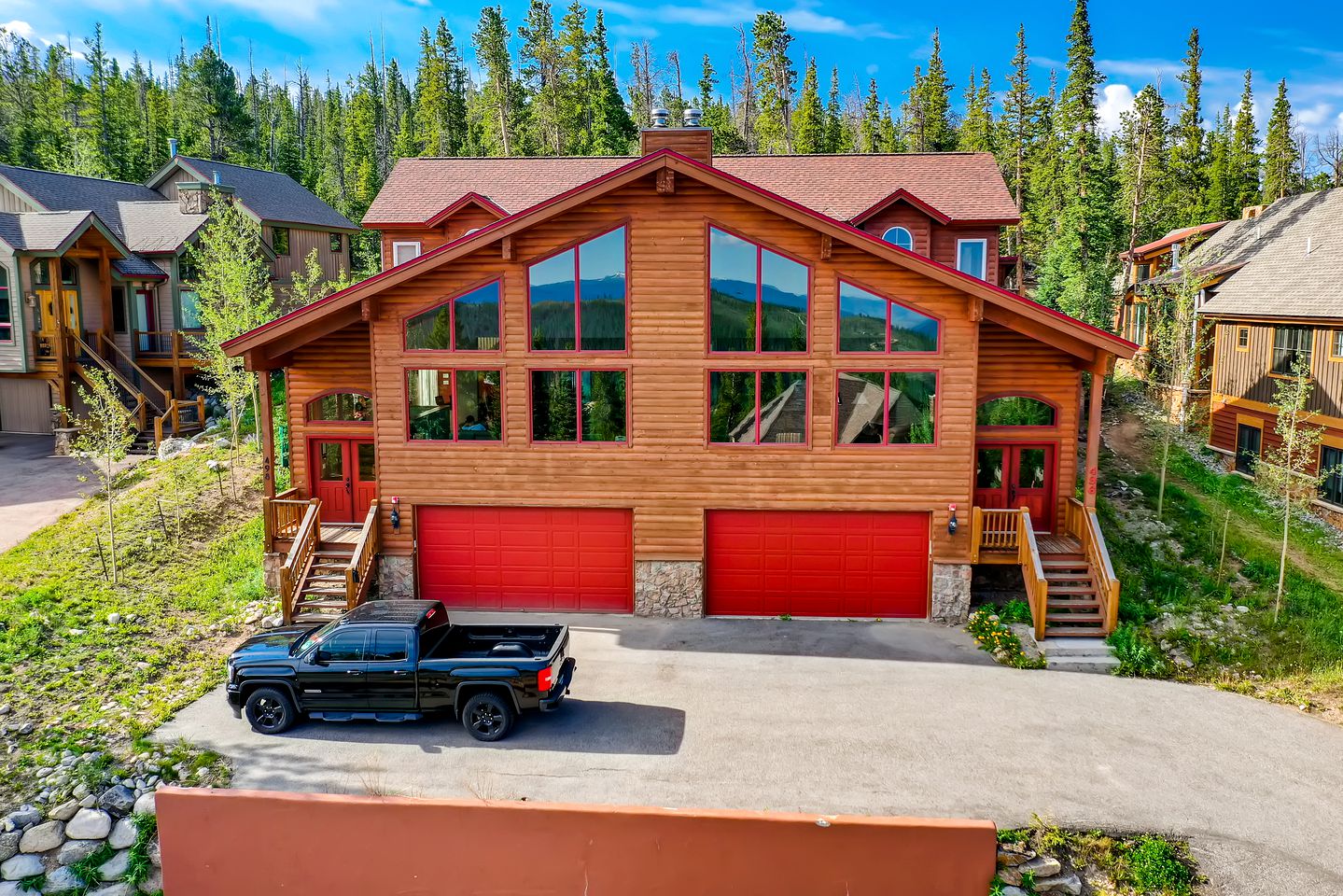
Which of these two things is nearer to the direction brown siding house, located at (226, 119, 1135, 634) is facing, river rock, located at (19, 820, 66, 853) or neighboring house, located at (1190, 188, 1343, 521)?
the river rock

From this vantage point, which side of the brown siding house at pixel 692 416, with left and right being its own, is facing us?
front

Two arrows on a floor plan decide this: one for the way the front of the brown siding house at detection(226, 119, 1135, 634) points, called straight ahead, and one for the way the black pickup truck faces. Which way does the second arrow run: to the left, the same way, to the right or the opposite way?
to the right

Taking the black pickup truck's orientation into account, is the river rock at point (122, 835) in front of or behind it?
in front

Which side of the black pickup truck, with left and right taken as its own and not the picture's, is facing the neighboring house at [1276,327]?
back

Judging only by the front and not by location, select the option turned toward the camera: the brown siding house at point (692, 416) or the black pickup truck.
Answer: the brown siding house

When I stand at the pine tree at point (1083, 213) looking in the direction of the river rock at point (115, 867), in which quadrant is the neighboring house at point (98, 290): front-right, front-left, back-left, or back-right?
front-right

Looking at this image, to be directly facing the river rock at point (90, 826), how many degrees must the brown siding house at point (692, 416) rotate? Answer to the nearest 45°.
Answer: approximately 45° to its right

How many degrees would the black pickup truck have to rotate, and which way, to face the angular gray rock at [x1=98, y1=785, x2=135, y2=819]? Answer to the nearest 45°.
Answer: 0° — it already faces it

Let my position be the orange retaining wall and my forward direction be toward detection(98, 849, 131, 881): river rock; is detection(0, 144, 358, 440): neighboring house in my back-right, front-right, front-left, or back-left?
front-right

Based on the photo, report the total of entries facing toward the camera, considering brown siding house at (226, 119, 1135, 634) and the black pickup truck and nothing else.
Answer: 1

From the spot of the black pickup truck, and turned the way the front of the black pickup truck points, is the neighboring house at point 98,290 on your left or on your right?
on your right

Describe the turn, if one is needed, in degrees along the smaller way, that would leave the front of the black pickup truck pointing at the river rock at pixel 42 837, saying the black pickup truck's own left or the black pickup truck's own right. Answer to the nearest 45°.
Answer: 0° — it already faces it

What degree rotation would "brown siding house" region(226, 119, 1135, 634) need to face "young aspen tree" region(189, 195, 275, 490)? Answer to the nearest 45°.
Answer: approximately 135° to its right

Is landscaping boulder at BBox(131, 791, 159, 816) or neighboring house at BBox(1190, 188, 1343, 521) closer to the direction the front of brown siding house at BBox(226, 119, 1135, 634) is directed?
the landscaping boulder

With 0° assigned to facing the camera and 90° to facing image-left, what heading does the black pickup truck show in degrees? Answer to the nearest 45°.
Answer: approximately 90°

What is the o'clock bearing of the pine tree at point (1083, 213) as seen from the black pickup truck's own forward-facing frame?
The pine tree is roughly at 5 o'clock from the black pickup truck.
